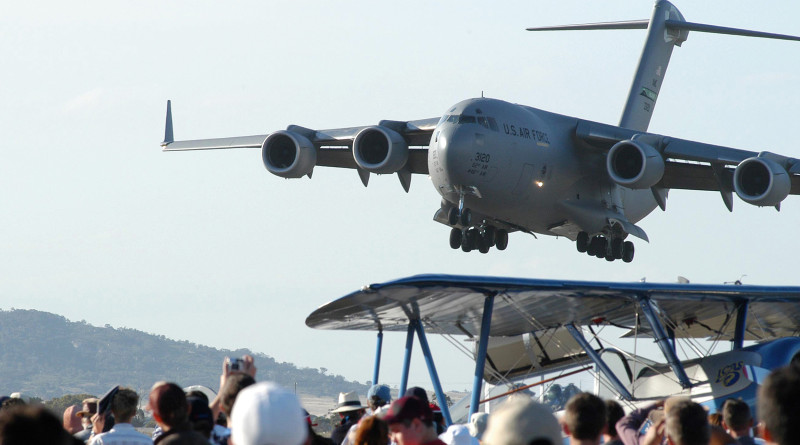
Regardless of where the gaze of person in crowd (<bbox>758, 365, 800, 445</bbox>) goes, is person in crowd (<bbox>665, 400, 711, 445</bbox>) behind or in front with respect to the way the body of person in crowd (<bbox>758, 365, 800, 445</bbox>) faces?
in front

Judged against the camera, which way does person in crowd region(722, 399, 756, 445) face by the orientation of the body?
away from the camera

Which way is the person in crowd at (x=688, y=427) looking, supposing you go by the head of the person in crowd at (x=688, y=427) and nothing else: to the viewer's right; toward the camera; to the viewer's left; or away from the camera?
away from the camera

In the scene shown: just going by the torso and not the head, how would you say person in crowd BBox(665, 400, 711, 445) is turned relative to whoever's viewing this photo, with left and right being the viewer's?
facing away from the viewer

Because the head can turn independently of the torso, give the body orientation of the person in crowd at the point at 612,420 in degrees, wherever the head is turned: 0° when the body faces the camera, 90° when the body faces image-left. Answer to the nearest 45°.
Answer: approximately 180°

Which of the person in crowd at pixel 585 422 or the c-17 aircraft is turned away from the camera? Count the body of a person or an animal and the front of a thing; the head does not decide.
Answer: the person in crowd

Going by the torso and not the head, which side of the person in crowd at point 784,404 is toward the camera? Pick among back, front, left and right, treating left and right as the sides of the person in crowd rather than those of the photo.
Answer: back

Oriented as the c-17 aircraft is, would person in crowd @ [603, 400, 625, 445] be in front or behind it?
in front
